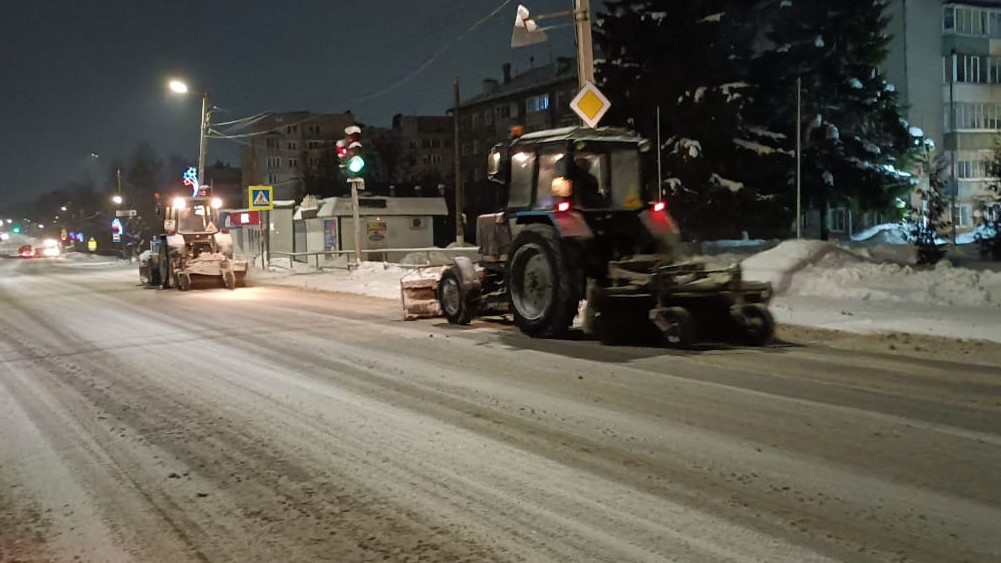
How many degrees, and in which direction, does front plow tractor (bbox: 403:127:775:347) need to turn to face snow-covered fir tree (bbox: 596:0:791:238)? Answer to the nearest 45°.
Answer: approximately 45° to its right

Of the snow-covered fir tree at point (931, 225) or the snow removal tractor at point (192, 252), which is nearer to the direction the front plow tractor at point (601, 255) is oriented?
the snow removal tractor

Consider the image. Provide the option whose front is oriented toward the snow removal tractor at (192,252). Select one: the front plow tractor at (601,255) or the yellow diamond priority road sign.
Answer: the front plow tractor at (601,255)

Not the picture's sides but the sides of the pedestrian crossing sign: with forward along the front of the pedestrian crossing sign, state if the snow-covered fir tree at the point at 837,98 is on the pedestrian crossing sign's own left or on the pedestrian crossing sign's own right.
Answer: on the pedestrian crossing sign's own left

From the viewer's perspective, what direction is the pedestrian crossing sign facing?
toward the camera

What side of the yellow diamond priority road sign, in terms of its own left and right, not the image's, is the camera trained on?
front

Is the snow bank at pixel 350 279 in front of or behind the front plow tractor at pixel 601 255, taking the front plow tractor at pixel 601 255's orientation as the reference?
in front

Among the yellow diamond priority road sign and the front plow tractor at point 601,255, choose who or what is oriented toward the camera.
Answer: the yellow diamond priority road sign

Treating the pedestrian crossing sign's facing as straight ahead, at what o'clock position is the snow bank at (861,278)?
The snow bank is roughly at 11 o'clock from the pedestrian crossing sign.

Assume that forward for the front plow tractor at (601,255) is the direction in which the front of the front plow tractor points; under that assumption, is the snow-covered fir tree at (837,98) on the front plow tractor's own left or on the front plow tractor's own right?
on the front plow tractor's own right

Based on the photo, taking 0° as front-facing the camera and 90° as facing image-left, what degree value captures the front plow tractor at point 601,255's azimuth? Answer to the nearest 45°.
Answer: approximately 135°

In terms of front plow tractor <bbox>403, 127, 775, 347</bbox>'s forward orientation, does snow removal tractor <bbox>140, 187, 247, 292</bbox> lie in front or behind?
in front

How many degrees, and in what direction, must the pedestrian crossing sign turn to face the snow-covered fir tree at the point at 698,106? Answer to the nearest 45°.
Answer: approximately 90° to its left

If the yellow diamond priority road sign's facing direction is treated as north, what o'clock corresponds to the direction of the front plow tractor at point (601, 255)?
The front plow tractor is roughly at 12 o'clock from the yellow diamond priority road sign.
